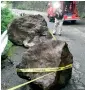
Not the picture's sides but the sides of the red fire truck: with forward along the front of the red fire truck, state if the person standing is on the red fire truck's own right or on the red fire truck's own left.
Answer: on the red fire truck's own left

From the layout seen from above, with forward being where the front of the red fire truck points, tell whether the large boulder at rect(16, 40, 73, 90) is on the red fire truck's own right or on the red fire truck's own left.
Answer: on the red fire truck's own left

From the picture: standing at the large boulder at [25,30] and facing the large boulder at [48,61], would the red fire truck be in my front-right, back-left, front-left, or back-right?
back-left

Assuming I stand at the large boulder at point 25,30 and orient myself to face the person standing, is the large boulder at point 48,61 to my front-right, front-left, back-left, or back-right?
back-right
